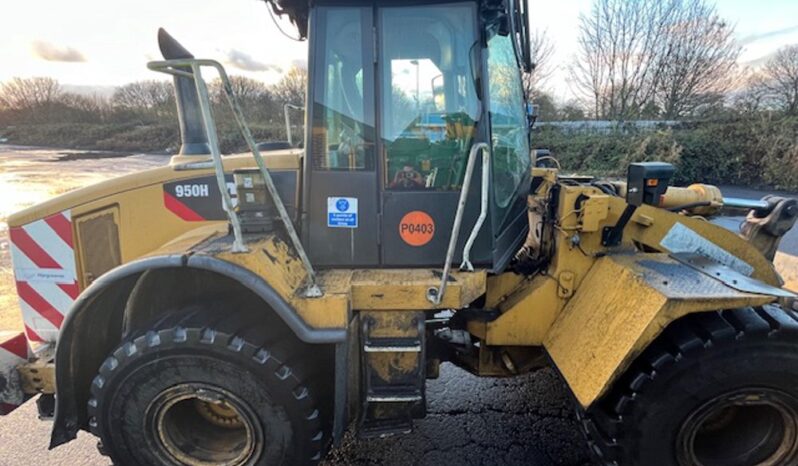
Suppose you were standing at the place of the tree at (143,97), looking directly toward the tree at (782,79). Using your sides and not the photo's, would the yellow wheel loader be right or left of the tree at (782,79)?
right

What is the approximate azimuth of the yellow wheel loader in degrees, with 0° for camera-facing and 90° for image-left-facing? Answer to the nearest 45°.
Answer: approximately 270°

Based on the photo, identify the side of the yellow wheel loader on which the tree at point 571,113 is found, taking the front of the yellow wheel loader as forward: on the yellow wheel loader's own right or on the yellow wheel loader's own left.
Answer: on the yellow wheel loader's own left

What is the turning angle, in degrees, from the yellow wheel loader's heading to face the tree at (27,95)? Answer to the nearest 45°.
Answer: approximately 135° to its left

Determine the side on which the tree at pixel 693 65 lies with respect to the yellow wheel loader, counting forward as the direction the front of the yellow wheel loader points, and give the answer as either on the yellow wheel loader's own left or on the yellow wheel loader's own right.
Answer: on the yellow wheel loader's own left

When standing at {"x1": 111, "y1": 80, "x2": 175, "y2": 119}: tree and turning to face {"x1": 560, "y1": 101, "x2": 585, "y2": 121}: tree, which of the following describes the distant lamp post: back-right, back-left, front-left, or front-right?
front-right

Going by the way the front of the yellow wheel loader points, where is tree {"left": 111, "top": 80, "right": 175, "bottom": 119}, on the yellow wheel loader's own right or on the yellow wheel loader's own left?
on the yellow wheel loader's own left

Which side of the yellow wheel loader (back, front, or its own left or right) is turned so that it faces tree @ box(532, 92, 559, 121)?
left

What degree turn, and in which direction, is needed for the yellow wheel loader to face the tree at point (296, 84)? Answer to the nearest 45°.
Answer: approximately 90° to its left

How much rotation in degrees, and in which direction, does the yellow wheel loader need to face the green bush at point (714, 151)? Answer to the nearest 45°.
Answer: approximately 45° to its left
